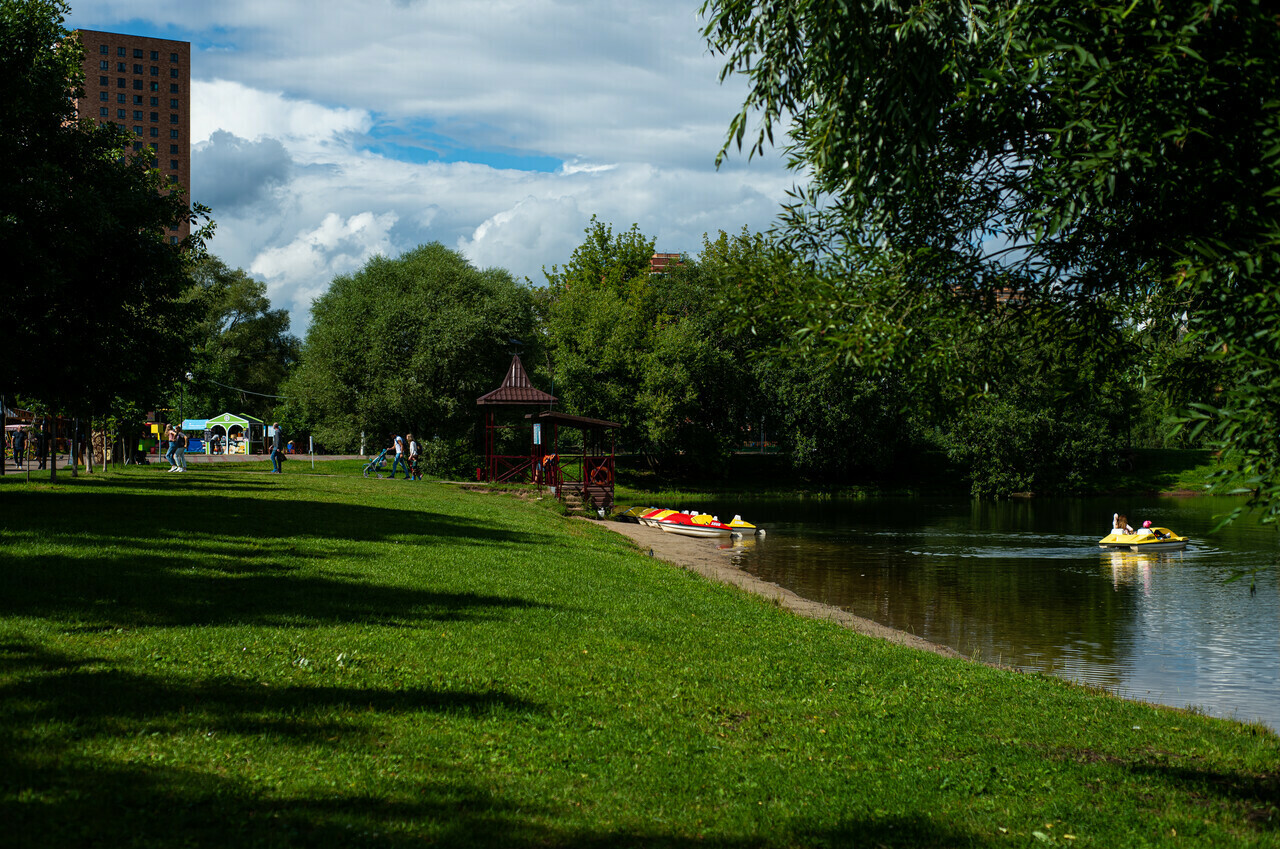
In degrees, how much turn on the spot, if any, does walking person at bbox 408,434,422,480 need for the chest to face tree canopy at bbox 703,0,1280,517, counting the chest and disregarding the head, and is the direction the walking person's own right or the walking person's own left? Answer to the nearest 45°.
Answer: approximately 90° to the walking person's own left

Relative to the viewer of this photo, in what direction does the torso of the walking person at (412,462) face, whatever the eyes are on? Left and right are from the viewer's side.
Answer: facing to the left of the viewer

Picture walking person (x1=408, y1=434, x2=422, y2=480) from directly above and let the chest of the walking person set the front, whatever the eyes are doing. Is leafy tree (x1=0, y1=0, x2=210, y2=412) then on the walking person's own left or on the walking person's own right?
on the walking person's own left

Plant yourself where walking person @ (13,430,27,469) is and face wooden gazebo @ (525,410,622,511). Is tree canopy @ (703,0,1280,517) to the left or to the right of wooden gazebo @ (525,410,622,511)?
right

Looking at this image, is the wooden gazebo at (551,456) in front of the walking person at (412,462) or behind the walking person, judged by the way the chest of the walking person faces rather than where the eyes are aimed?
behind

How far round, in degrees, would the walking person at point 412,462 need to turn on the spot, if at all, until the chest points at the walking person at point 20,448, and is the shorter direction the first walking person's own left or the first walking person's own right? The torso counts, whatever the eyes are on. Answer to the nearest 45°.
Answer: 0° — they already face them

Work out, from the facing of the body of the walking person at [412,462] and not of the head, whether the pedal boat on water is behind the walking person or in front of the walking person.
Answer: behind

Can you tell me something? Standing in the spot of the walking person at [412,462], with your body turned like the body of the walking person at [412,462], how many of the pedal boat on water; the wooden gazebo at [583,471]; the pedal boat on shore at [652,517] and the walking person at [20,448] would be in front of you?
1

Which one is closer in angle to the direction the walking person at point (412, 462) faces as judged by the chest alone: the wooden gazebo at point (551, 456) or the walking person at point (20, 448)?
the walking person

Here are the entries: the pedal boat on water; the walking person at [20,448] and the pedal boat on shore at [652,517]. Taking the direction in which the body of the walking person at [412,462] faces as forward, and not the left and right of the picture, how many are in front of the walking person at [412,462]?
1

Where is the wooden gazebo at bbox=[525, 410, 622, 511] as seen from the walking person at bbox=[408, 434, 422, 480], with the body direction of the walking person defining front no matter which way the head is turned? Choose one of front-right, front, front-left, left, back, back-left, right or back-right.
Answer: back-left
